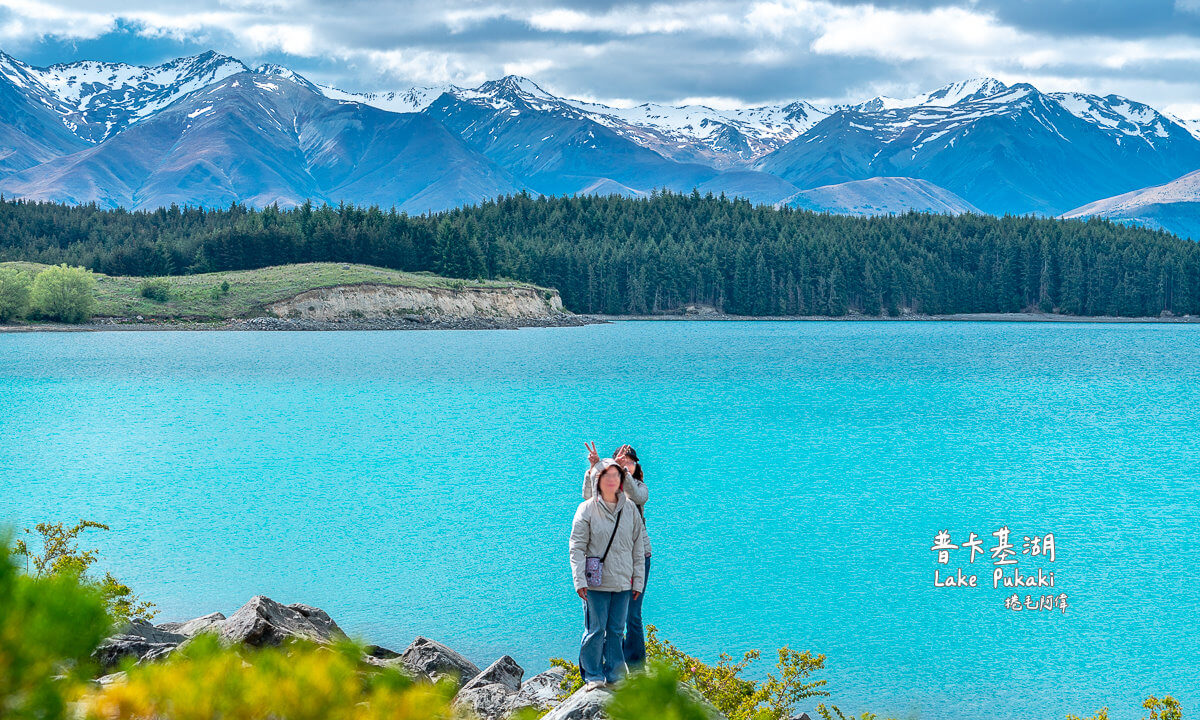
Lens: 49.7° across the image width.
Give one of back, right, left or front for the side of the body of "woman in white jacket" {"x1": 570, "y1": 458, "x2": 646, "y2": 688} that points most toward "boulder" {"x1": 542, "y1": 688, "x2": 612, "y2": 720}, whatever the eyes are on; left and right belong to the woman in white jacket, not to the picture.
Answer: front

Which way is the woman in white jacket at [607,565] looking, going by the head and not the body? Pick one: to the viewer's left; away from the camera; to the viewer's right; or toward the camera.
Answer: toward the camera

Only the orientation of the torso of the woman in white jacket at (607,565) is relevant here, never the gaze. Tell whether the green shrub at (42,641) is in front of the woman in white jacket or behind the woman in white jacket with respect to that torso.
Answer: in front

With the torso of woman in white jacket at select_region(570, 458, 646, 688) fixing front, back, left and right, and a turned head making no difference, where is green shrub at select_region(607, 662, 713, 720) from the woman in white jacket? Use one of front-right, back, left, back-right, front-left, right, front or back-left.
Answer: front

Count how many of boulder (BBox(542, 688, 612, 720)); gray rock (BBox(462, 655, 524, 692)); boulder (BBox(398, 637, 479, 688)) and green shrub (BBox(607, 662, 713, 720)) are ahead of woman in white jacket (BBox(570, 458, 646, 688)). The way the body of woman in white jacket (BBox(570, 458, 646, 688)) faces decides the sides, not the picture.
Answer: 2

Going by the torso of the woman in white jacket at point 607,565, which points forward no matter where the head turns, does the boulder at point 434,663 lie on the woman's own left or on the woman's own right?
on the woman's own right

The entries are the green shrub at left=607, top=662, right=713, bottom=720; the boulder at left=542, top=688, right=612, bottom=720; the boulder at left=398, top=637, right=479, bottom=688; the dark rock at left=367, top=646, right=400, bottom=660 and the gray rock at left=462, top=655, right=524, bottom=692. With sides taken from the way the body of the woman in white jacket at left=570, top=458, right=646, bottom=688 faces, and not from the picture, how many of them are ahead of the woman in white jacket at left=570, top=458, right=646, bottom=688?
2

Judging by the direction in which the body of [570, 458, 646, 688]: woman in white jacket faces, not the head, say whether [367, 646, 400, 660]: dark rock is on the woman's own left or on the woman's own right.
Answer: on the woman's own right

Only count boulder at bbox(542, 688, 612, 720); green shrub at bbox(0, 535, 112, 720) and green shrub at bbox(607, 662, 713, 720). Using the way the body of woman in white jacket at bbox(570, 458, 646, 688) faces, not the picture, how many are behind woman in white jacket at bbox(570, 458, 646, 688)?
0

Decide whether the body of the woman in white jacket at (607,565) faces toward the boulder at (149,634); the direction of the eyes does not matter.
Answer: no

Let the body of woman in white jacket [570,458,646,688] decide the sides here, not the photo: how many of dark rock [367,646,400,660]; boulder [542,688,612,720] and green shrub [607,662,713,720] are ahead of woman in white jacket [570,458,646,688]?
2

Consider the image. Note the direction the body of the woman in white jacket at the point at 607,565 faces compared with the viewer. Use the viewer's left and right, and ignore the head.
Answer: facing the viewer

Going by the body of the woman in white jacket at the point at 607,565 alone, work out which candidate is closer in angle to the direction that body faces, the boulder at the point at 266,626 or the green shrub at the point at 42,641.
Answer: the green shrub

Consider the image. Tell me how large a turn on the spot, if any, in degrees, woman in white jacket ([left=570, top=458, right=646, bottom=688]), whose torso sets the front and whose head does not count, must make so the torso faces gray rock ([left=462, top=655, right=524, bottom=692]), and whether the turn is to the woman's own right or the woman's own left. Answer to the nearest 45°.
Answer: approximately 135° to the woman's own right
